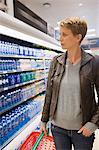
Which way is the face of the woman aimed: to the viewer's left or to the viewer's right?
to the viewer's left

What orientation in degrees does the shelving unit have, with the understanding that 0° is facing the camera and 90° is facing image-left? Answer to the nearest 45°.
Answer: approximately 270°
